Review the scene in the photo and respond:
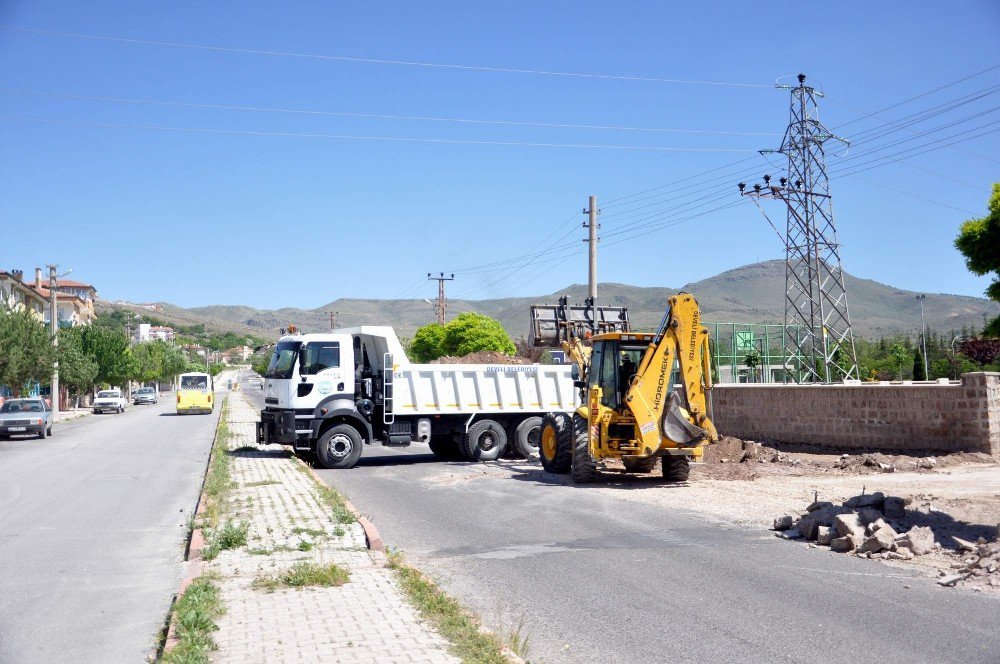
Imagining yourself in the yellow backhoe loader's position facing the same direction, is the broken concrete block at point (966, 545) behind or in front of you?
behind

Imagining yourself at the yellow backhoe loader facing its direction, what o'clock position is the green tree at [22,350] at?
The green tree is roughly at 12 o'clock from the yellow backhoe loader.

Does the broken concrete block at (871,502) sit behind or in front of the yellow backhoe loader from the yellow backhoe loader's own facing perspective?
behind

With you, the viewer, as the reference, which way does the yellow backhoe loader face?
facing away from the viewer and to the left of the viewer

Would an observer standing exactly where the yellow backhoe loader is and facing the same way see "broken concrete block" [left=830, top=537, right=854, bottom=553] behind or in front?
behind

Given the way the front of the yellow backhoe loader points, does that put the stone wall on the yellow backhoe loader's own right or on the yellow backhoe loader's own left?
on the yellow backhoe loader's own right

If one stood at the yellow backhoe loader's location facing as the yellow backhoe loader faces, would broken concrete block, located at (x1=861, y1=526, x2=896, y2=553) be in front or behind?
behind
